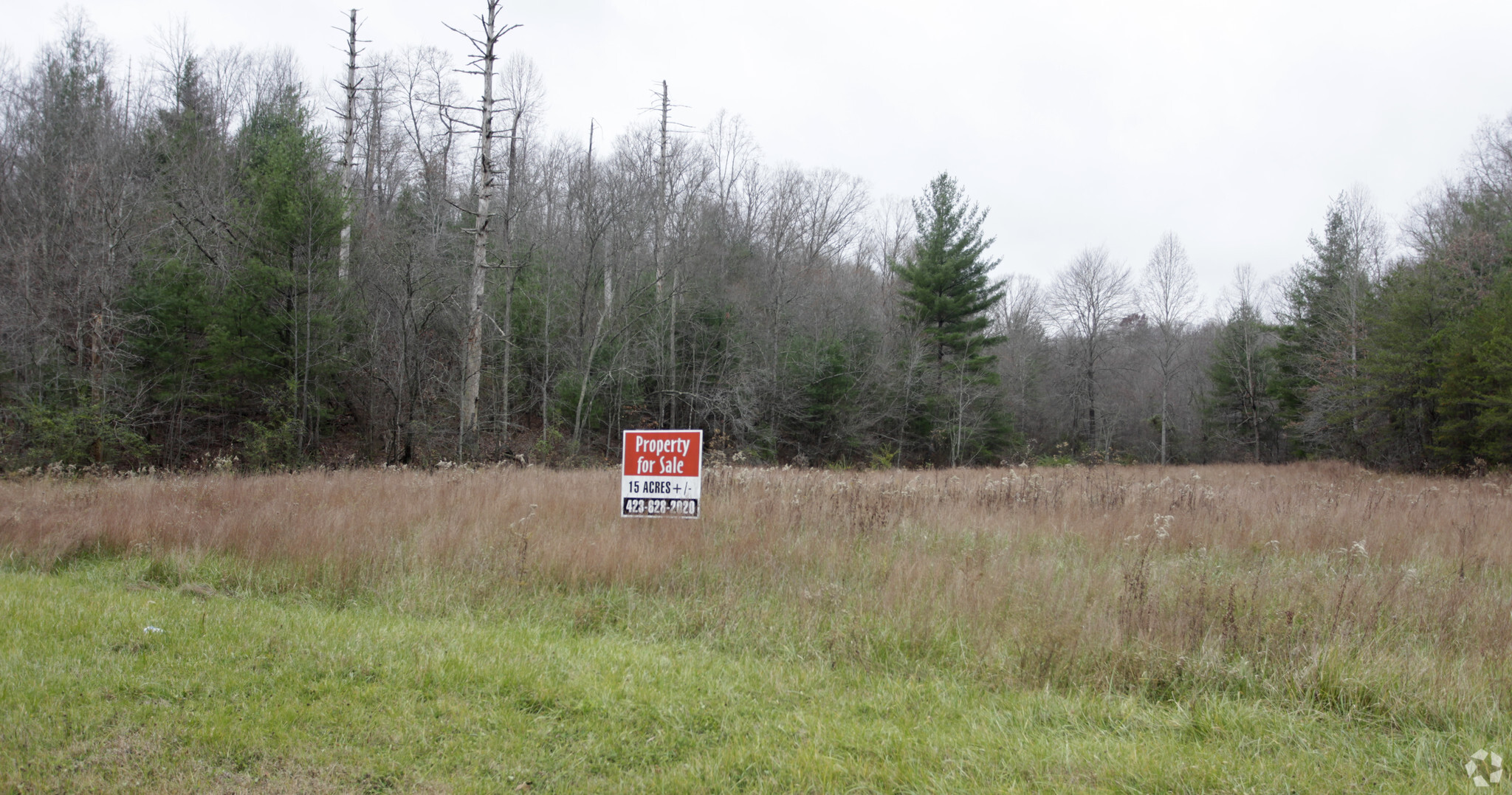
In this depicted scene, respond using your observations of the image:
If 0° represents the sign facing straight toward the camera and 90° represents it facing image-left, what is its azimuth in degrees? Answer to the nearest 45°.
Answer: approximately 0°

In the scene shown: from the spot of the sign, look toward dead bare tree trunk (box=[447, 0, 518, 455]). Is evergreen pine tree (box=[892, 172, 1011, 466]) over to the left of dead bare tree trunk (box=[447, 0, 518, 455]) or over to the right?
right

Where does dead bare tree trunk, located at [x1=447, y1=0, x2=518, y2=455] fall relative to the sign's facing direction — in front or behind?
behind

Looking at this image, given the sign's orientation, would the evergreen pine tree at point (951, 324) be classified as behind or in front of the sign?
behind
